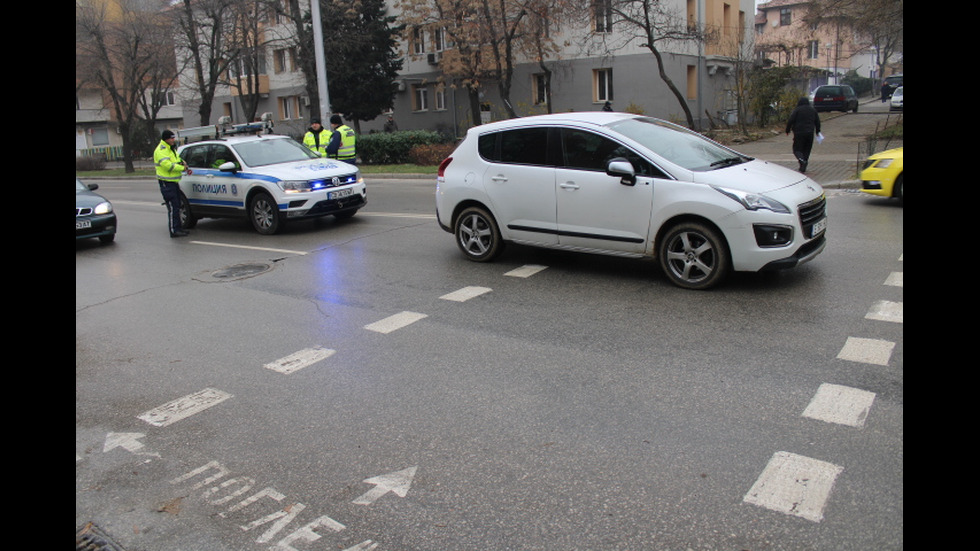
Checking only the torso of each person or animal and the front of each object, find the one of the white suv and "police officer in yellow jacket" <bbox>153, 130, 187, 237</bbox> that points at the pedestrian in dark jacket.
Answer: the police officer in yellow jacket

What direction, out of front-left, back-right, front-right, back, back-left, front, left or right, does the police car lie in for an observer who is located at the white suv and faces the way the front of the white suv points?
back

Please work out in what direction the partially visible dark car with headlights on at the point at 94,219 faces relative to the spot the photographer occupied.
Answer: facing the viewer and to the right of the viewer

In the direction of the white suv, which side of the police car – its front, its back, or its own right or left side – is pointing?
front

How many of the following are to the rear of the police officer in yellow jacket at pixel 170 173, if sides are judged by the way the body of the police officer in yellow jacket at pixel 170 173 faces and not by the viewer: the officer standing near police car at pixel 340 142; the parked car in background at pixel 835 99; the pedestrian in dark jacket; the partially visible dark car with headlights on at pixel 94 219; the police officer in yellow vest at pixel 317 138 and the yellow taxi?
1

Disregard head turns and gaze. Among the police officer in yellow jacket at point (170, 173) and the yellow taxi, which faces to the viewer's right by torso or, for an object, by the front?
the police officer in yellow jacket
